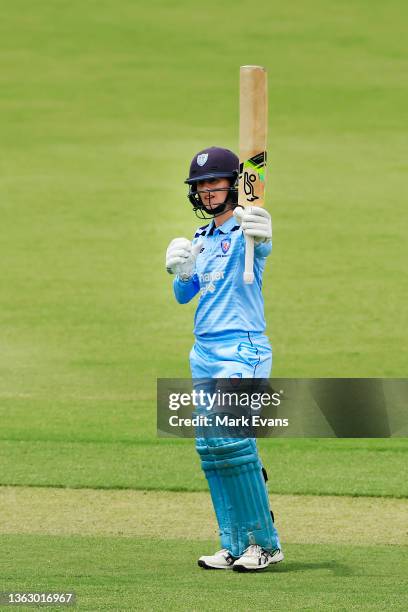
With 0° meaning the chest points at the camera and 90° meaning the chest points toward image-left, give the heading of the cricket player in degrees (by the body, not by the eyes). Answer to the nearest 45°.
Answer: approximately 45°
